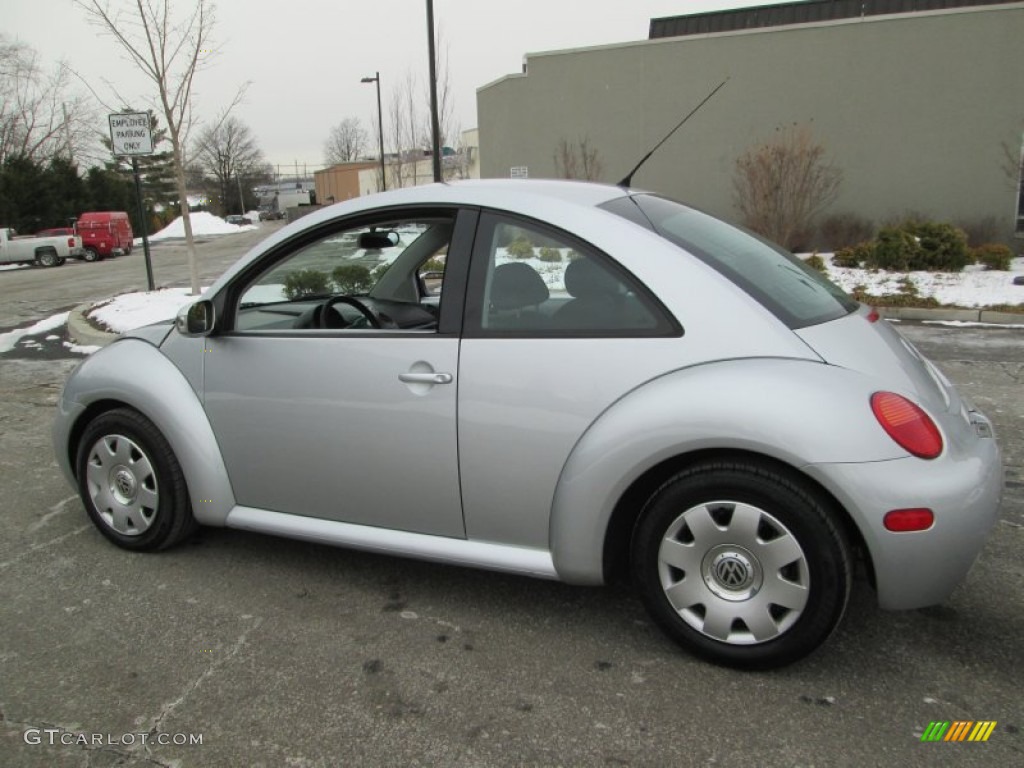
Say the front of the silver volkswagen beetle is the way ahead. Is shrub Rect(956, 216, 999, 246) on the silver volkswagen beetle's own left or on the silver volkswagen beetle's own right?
on the silver volkswagen beetle's own right

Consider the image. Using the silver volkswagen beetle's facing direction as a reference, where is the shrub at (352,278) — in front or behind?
in front

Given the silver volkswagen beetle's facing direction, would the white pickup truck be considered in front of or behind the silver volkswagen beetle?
in front

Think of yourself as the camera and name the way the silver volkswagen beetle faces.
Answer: facing away from the viewer and to the left of the viewer

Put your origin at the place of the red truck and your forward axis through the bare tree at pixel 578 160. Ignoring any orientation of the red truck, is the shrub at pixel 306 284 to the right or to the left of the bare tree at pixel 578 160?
right

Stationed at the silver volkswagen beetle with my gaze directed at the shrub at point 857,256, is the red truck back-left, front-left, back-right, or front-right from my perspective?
front-left

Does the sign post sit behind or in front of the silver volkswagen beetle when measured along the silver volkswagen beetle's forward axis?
in front

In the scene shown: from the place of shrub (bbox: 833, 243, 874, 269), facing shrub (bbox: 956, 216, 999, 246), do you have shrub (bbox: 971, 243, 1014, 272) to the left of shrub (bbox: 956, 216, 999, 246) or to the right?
right

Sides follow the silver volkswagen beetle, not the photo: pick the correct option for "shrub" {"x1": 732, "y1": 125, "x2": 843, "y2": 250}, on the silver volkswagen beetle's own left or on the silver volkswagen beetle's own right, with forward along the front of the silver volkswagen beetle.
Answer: on the silver volkswagen beetle's own right

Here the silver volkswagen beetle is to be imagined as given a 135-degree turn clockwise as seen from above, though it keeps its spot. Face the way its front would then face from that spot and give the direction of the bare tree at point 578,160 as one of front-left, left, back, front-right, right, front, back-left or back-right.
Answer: left

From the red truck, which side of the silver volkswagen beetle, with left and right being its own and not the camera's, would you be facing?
front

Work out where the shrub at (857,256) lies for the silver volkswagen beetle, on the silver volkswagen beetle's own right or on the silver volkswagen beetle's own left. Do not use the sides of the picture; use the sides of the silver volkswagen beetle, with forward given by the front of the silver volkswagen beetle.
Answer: on the silver volkswagen beetle's own right

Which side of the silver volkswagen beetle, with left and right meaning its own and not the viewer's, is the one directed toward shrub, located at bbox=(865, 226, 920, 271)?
right

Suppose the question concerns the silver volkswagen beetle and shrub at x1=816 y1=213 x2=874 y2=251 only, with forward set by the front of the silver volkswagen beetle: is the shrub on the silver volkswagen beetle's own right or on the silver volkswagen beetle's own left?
on the silver volkswagen beetle's own right

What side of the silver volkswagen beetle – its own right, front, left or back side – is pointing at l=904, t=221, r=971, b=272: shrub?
right
